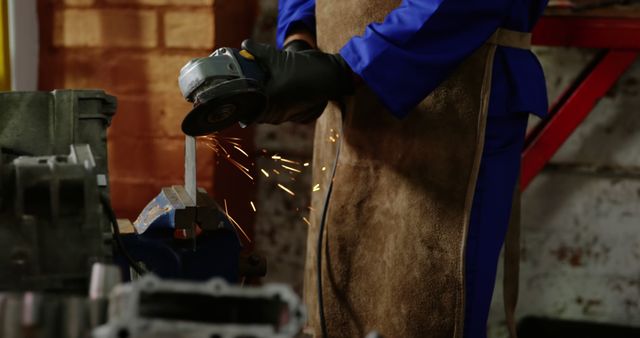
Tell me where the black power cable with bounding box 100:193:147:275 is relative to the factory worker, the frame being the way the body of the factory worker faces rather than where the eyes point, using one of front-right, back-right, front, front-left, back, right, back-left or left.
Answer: front

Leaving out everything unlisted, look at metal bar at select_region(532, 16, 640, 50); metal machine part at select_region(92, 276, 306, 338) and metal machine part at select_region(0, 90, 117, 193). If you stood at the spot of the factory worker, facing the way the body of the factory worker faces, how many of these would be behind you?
1

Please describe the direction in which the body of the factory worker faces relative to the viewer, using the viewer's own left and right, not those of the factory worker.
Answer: facing the viewer and to the left of the viewer

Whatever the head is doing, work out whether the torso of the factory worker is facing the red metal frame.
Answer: no

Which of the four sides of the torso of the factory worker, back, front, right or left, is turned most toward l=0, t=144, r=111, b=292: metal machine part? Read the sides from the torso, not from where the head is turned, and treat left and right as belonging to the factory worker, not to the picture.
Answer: front

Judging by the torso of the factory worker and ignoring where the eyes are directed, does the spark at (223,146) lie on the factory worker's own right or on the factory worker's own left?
on the factory worker's own right

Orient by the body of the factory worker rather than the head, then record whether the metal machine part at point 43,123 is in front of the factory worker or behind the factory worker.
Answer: in front

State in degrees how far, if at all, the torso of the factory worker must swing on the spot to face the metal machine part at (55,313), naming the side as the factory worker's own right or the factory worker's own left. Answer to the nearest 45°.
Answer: approximately 45° to the factory worker's own left

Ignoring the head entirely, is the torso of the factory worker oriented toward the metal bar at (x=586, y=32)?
no

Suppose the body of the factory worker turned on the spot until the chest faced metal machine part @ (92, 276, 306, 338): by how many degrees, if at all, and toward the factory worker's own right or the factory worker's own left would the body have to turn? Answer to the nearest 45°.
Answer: approximately 45° to the factory worker's own left
